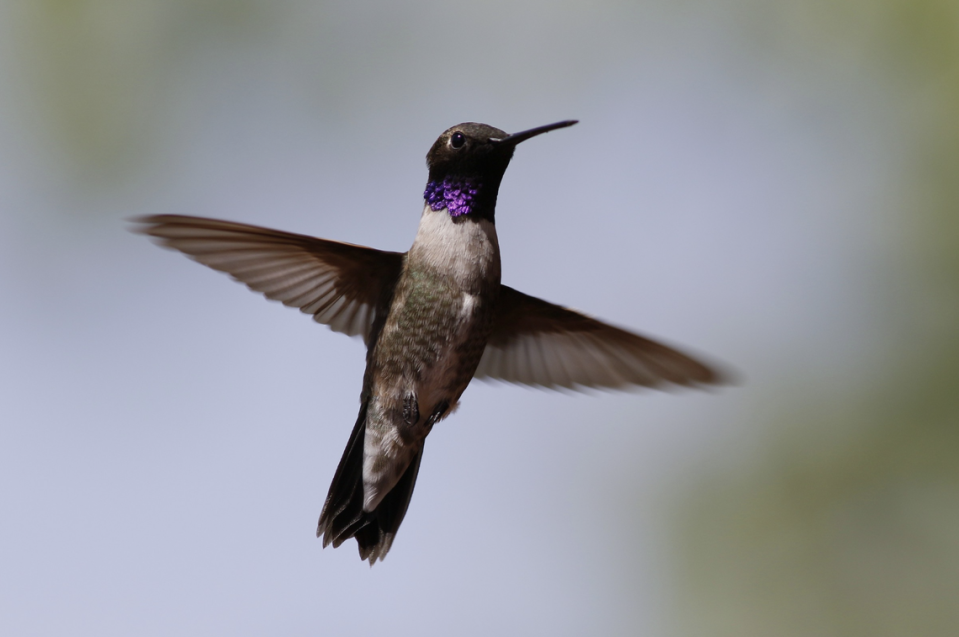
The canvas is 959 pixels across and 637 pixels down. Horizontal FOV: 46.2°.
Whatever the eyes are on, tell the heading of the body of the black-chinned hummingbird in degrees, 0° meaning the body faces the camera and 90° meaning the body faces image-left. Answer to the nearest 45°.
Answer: approximately 315°
